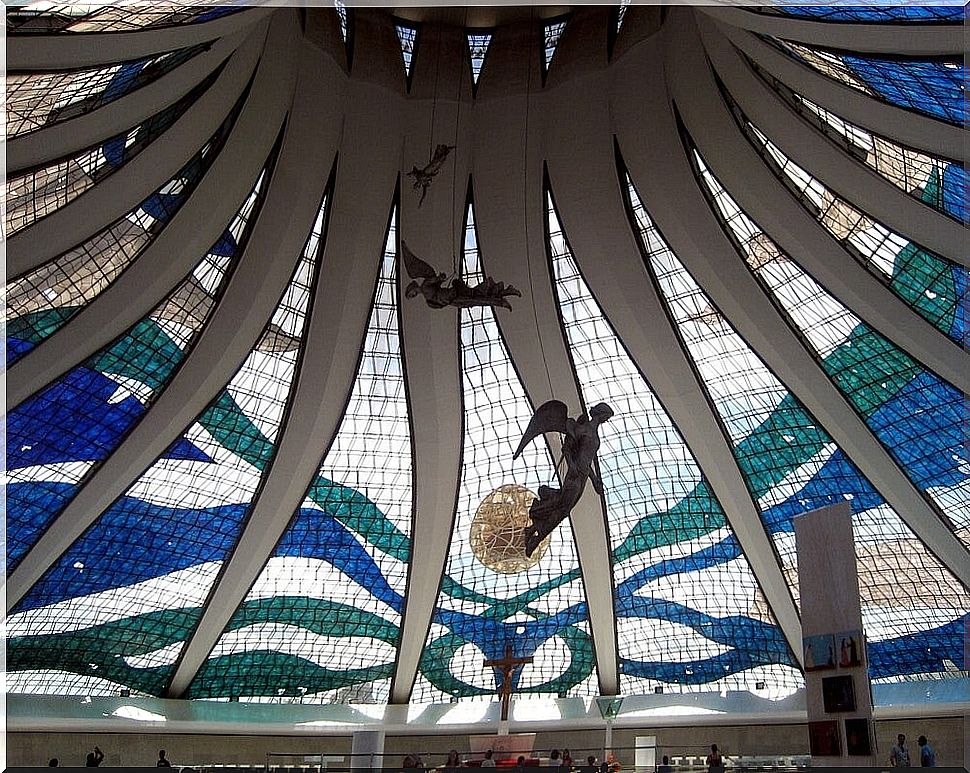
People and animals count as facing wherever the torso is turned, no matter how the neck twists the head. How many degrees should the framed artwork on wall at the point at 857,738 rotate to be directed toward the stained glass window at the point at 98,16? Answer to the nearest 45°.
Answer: approximately 45° to its right

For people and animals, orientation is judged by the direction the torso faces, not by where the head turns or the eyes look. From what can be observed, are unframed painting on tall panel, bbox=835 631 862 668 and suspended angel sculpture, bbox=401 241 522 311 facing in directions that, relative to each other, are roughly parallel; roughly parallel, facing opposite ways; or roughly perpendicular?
roughly perpendicular

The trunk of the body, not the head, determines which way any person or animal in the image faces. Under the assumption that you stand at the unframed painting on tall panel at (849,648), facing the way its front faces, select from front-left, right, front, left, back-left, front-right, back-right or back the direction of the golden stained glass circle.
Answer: back-right

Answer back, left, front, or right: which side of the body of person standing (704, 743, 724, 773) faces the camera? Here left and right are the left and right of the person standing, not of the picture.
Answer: back

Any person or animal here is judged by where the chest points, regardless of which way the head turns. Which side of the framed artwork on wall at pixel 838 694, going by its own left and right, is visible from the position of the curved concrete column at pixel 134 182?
right

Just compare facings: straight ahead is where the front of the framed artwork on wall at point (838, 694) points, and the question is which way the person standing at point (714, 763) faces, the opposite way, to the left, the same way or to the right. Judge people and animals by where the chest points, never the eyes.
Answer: the opposite way
